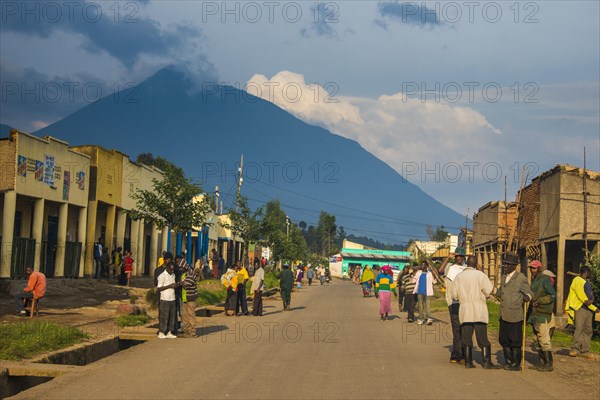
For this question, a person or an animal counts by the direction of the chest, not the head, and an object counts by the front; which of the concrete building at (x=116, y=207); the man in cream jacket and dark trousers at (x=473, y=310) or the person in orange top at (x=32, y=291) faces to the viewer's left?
the person in orange top

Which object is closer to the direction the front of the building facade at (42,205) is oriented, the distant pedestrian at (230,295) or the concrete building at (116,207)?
the distant pedestrian

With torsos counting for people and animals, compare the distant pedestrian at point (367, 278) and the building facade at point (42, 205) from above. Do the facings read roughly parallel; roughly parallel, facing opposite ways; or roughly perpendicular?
roughly perpendicular

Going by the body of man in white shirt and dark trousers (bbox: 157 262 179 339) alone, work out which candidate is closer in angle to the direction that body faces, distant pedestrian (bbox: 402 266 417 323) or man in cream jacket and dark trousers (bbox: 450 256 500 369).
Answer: the man in cream jacket and dark trousers

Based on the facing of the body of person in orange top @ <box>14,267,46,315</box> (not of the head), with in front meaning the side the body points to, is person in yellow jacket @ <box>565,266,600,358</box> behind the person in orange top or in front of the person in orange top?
behind

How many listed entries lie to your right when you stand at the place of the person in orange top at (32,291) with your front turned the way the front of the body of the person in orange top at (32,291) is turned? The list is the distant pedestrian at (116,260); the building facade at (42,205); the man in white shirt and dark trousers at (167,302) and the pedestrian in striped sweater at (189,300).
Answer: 2

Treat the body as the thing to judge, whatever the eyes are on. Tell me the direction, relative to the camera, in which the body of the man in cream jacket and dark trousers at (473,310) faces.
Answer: away from the camera

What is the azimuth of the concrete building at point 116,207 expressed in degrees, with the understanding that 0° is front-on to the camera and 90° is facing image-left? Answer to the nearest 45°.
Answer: approximately 315°

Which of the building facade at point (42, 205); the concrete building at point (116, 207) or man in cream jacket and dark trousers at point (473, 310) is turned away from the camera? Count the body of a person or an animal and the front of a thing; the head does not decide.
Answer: the man in cream jacket and dark trousers

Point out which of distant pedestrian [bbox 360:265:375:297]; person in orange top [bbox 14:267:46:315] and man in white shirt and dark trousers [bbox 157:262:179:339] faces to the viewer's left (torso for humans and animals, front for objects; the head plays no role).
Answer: the person in orange top

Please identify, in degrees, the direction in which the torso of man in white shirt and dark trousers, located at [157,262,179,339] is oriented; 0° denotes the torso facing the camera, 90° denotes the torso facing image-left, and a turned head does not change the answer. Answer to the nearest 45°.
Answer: approximately 315°

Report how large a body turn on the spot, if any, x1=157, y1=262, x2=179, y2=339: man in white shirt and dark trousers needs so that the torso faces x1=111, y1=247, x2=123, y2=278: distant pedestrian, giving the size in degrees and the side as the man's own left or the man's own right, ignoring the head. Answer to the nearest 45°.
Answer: approximately 135° to the man's own left
